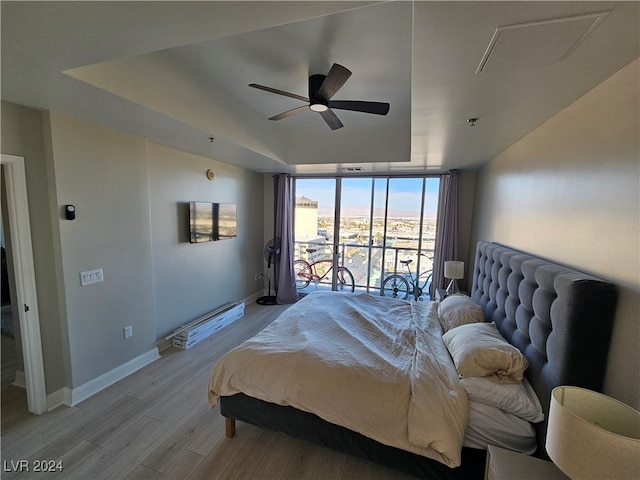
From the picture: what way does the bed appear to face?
to the viewer's left

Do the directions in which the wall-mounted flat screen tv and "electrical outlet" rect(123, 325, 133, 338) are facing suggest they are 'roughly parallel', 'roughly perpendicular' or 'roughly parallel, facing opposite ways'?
roughly parallel

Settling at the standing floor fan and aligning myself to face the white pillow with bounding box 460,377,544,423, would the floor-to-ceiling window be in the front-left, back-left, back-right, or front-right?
front-left

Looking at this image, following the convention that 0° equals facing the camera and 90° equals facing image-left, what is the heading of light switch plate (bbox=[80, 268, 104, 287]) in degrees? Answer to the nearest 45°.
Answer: approximately 315°

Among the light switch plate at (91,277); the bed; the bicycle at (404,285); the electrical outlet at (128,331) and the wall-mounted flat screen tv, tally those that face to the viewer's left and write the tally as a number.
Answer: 1

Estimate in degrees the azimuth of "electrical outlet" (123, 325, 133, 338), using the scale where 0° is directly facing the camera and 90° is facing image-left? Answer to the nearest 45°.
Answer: approximately 315°

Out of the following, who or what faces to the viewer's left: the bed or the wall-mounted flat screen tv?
the bed

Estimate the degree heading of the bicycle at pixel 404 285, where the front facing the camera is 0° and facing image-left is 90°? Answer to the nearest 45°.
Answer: approximately 270°

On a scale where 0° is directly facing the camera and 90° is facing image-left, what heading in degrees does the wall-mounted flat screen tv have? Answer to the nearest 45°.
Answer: approximately 315°

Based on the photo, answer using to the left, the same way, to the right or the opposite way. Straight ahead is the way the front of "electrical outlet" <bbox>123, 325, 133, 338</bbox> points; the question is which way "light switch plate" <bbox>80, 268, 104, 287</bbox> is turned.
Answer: the same way

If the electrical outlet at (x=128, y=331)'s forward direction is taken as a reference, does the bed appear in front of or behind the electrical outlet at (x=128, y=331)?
in front

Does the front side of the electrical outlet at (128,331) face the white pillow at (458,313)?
yes

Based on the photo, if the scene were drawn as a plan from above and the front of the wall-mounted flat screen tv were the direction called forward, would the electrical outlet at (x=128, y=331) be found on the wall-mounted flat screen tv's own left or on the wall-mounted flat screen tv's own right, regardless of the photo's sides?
on the wall-mounted flat screen tv's own right

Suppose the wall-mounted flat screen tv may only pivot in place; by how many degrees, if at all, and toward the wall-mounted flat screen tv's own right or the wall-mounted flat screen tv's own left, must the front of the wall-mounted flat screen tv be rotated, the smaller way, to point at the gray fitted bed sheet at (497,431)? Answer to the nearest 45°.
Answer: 0° — it already faces it

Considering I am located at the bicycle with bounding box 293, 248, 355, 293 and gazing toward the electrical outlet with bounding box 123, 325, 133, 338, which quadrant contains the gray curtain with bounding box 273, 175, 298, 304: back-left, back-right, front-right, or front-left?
front-right

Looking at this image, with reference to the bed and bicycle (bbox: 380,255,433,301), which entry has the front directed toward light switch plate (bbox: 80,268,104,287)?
the bed

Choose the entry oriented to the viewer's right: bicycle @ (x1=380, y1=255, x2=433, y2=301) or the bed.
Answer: the bicycle

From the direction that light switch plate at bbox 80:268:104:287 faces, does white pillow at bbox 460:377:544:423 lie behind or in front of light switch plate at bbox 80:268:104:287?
in front

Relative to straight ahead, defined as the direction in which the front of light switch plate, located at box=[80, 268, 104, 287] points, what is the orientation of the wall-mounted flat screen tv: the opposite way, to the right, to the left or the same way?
the same way
